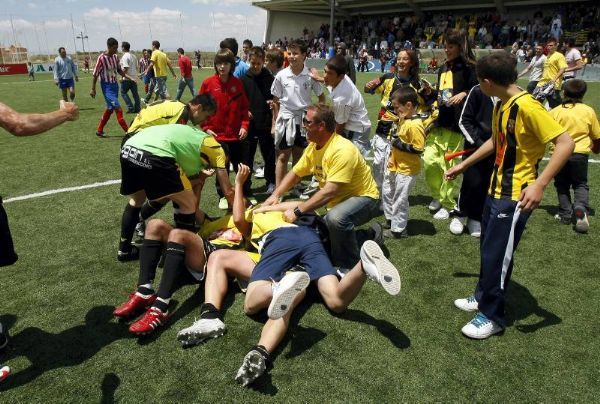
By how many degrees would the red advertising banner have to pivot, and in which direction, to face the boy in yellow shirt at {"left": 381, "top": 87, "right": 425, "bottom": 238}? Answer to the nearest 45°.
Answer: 0° — it already faces them

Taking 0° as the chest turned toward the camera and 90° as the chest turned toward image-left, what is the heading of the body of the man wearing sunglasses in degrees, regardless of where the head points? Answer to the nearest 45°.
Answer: approximately 90°

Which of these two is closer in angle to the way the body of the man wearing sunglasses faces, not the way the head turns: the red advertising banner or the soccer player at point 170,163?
the soccer player

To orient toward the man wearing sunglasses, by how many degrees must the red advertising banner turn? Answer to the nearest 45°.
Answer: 0° — it already faces them

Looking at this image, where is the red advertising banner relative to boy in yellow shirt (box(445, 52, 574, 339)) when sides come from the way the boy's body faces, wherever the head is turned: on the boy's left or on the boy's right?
on the boy's right
